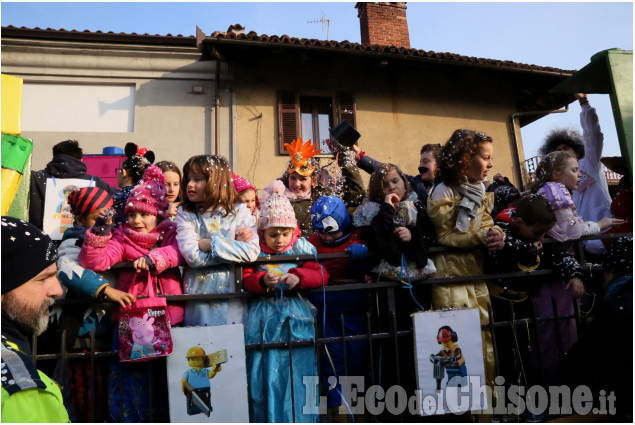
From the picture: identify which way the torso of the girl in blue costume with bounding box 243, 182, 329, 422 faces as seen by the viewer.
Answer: toward the camera

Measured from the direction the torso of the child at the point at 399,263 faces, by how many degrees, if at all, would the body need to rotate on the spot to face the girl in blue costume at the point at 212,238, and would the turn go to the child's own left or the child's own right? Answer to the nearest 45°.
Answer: approximately 90° to the child's own right

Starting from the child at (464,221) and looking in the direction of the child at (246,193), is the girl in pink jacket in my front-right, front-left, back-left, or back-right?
front-left

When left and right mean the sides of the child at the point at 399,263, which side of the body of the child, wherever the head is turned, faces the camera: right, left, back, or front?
front

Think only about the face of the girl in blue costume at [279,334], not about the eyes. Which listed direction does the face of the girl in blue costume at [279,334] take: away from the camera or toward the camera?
toward the camera

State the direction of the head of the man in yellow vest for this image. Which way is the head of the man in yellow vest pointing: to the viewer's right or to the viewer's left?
to the viewer's right

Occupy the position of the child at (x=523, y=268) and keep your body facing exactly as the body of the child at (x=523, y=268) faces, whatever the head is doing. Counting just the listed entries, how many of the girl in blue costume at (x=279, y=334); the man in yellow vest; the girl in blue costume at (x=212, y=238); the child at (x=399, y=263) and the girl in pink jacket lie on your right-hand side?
5

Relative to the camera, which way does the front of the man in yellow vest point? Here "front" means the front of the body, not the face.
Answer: to the viewer's right

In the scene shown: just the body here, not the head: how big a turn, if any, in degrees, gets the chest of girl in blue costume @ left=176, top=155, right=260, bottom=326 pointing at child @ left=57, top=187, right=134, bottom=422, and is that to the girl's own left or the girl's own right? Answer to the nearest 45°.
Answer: approximately 90° to the girl's own right

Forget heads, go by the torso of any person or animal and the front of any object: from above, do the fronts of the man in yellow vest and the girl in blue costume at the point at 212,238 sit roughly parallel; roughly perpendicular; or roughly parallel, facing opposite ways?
roughly perpendicular

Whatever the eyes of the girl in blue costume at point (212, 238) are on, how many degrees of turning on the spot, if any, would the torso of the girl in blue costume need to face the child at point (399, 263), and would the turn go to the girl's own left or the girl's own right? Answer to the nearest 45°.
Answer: approximately 90° to the girl's own left
